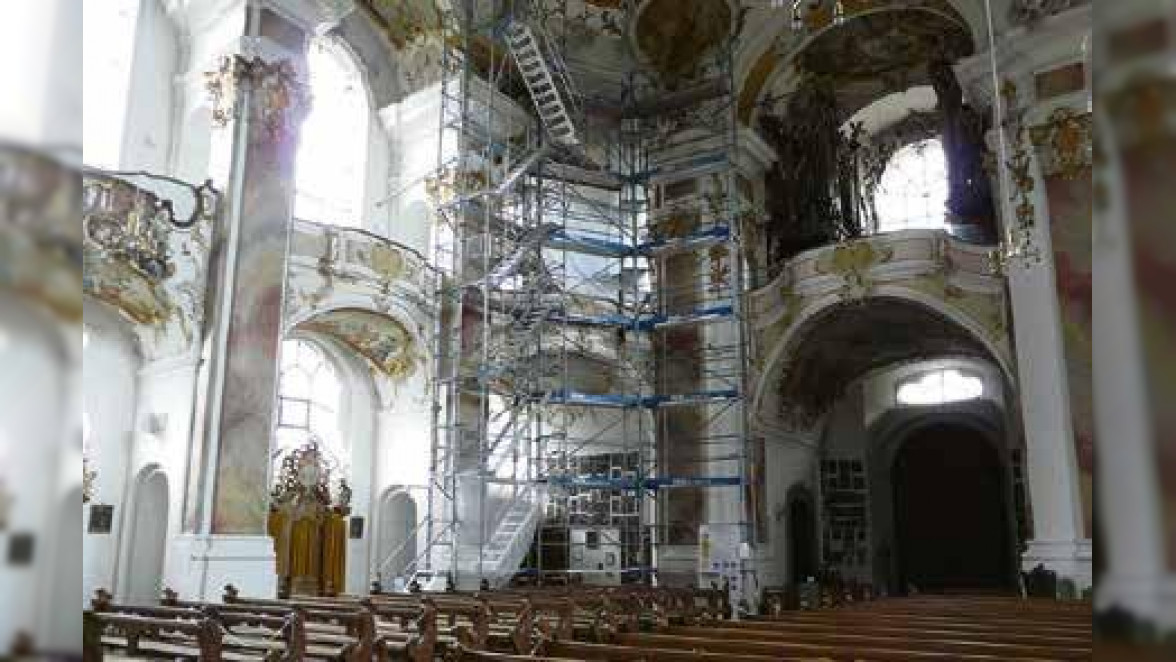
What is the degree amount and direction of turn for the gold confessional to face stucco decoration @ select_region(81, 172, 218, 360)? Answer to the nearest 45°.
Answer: approximately 45° to its right

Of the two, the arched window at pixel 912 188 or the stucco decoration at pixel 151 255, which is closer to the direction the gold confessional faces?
the stucco decoration

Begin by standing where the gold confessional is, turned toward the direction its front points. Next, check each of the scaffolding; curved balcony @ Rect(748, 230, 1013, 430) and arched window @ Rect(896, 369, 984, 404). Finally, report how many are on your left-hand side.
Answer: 3

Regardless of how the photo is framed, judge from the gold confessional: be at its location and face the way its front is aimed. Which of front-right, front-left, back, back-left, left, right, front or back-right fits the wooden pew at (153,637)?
front

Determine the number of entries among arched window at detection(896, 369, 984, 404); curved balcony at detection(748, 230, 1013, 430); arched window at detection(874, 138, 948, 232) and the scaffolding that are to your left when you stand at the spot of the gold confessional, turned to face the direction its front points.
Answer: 4

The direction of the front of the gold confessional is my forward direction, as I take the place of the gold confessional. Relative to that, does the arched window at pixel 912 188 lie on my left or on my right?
on my left

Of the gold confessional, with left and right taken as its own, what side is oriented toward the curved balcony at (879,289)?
left

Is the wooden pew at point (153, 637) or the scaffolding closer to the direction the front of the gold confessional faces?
the wooden pew

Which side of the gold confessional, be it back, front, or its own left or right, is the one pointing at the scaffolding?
left

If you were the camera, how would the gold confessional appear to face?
facing the viewer
